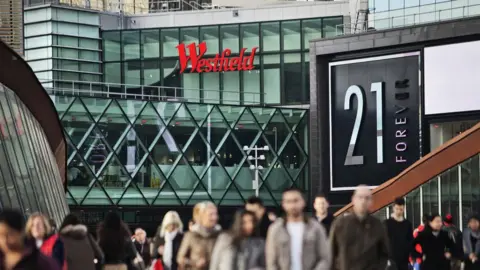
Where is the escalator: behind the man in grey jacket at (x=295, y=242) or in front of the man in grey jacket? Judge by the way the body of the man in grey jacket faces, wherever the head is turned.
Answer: behind

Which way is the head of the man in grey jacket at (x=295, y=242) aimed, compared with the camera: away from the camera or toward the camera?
toward the camera

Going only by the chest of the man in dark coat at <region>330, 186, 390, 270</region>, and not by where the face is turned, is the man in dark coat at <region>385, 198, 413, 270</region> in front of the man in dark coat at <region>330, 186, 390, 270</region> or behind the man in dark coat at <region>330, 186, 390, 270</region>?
behind

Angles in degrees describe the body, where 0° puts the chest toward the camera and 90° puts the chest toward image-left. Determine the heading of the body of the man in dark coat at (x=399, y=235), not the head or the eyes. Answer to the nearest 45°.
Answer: approximately 0°

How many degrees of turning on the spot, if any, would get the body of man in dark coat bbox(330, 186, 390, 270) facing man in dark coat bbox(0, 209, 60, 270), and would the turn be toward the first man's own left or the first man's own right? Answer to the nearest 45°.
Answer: approximately 45° to the first man's own right

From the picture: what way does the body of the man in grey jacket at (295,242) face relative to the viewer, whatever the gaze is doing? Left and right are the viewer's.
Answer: facing the viewer

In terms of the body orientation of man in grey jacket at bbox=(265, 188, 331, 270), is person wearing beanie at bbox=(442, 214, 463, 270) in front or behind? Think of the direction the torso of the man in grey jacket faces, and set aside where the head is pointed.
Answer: behind

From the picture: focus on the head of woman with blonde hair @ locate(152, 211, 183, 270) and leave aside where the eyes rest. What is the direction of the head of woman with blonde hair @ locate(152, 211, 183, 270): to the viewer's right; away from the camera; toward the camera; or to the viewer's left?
toward the camera

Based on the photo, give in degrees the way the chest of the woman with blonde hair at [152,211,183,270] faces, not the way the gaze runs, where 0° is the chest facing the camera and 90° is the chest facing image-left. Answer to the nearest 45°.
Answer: approximately 0°

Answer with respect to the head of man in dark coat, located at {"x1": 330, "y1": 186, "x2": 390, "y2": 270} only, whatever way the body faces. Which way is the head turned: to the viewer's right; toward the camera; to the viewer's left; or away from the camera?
toward the camera

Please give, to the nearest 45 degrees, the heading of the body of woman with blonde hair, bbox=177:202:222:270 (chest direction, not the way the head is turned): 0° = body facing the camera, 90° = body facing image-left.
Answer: approximately 315°

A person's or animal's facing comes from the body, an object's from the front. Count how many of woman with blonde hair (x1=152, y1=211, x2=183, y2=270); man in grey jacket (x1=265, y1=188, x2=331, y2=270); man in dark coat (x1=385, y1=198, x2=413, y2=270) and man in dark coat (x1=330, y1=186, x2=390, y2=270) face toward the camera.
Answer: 4
